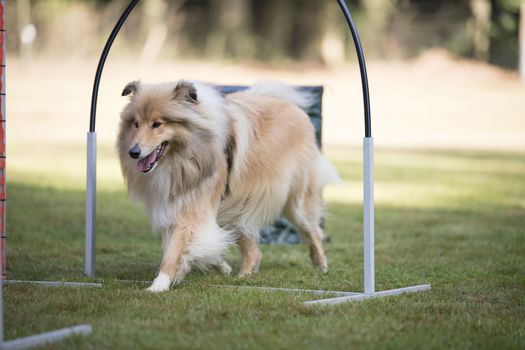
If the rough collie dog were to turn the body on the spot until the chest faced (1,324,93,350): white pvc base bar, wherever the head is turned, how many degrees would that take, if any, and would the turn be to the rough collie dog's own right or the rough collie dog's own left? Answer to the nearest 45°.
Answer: approximately 45° to the rough collie dog's own left

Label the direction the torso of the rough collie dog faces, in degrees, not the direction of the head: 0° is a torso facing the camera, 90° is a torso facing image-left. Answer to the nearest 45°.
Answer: approximately 45°
